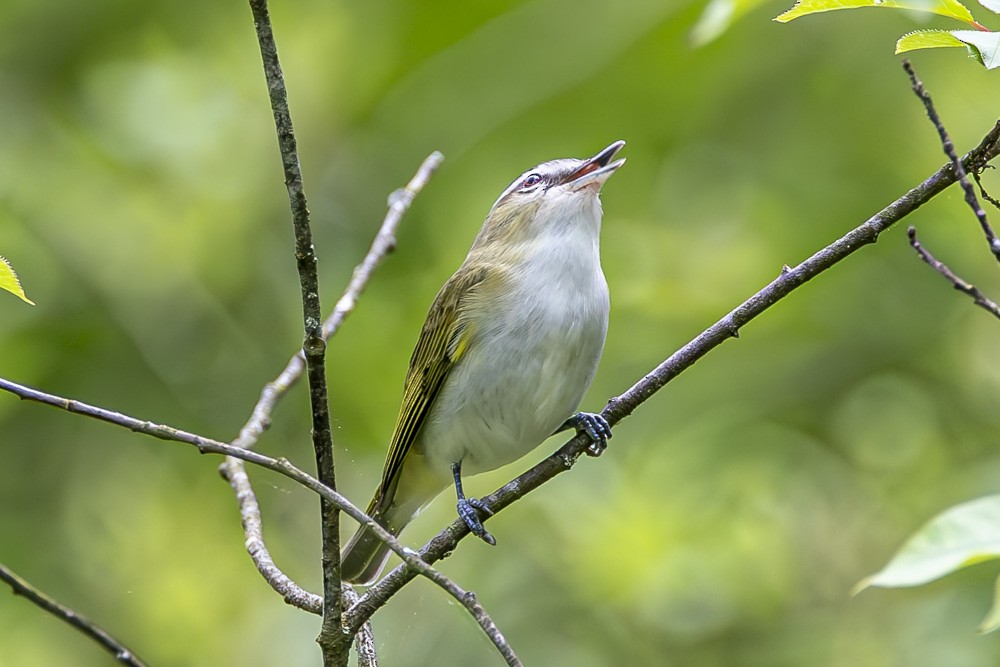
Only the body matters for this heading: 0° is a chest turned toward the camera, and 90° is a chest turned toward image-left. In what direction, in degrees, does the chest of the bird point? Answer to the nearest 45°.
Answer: approximately 315°

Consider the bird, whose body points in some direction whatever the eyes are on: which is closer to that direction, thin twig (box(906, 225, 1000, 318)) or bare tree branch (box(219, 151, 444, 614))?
the thin twig

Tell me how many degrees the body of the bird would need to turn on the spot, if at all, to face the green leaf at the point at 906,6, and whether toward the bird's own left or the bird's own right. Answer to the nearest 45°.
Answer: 0° — it already faces it

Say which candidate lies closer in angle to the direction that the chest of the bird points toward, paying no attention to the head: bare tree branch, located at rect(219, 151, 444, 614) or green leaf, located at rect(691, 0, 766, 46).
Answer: the green leaf

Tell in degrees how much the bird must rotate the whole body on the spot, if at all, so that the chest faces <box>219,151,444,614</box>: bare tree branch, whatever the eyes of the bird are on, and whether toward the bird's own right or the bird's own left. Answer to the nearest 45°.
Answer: approximately 135° to the bird's own right
